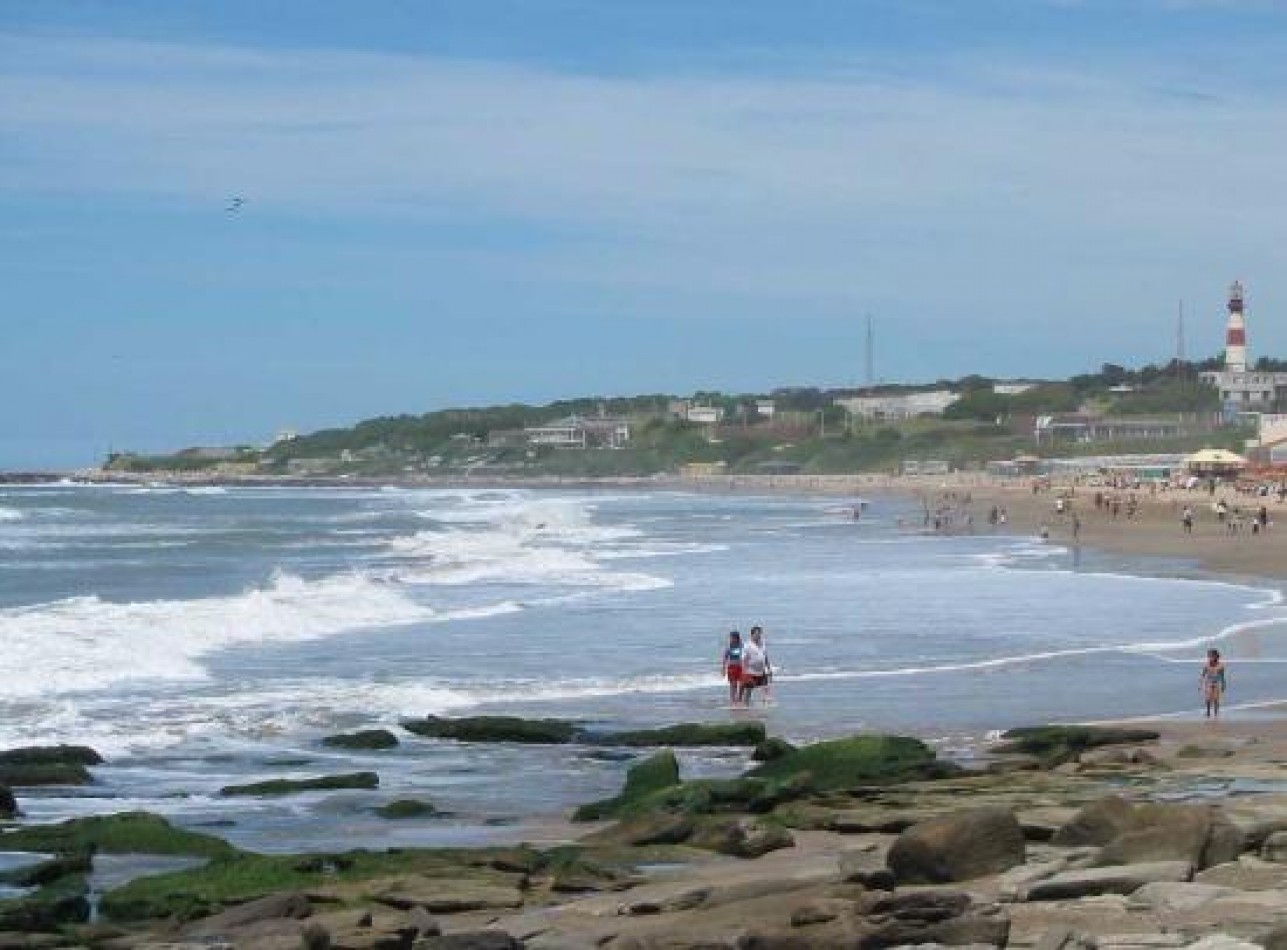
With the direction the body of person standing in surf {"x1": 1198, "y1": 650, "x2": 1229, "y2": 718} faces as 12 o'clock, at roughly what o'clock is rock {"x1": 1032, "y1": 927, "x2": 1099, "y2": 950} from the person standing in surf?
The rock is roughly at 12 o'clock from the person standing in surf.

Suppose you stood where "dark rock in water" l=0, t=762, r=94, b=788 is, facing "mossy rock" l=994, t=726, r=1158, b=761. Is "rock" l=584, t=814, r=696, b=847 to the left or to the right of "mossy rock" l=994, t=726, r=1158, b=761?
right

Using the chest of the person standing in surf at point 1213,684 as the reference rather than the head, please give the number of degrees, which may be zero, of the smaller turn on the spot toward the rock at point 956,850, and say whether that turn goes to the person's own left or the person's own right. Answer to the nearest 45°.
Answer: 0° — they already face it

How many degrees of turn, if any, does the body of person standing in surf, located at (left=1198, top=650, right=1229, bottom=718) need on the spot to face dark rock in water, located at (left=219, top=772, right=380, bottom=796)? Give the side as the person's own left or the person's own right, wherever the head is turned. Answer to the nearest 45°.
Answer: approximately 45° to the person's own right

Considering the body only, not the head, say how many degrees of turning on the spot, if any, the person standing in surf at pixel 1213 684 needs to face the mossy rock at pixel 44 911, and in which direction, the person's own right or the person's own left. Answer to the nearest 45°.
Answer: approximately 45° to the person's own right

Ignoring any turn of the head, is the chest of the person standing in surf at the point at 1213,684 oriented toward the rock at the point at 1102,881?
yes

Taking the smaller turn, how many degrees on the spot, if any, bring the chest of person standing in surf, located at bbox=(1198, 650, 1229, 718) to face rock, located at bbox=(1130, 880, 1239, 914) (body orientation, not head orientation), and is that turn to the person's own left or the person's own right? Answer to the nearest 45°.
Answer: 0° — they already face it

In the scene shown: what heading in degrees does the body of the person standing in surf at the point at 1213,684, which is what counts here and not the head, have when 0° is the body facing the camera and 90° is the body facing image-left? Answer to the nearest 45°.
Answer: approximately 0°

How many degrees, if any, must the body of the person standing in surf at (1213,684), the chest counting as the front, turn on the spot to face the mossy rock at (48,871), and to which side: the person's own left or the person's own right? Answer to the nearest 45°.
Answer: approximately 45° to the person's own right

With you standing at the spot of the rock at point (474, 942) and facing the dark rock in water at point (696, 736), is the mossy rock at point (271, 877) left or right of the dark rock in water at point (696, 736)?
left

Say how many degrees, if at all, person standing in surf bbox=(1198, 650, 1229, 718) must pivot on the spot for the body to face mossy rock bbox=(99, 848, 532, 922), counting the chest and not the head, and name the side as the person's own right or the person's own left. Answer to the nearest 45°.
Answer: approximately 45° to the person's own right

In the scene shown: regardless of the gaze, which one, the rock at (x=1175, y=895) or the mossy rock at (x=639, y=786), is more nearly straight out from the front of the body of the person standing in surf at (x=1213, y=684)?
the rock
